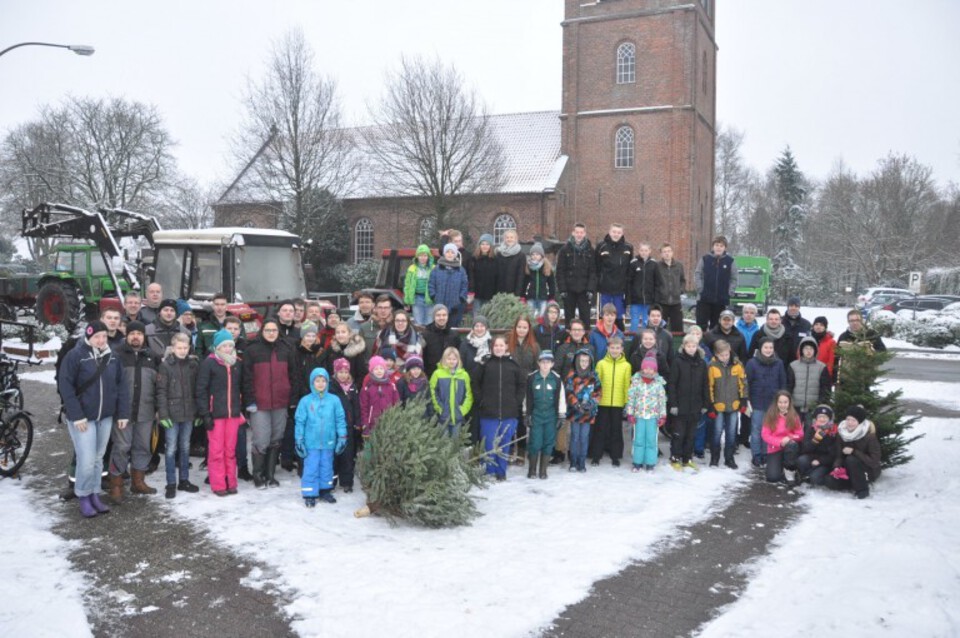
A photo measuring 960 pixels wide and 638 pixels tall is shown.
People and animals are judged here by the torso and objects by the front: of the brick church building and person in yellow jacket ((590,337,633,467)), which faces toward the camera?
the person in yellow jacket

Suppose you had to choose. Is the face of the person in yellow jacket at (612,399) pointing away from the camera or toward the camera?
toward the camera

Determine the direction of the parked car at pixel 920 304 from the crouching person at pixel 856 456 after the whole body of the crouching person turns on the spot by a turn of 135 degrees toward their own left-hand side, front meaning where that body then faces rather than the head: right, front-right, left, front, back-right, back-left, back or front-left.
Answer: left

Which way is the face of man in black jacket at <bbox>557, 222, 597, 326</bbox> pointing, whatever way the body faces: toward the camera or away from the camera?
toward the camera

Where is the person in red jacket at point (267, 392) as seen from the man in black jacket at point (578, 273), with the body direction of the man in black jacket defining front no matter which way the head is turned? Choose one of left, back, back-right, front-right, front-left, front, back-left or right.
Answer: front-right

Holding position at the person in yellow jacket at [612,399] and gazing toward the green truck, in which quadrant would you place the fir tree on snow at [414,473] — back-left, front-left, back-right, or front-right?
back-left

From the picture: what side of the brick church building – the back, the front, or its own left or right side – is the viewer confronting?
right

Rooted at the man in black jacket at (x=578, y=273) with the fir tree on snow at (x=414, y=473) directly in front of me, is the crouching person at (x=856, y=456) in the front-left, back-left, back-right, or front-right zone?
front-left

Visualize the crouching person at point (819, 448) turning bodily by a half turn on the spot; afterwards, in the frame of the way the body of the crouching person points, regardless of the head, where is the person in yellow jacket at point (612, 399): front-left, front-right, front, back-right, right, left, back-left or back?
left

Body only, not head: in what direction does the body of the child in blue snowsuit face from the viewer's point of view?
toward the camera

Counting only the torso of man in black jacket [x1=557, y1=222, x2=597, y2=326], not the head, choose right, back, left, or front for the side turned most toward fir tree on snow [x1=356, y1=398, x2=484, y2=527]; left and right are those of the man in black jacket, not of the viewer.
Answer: front

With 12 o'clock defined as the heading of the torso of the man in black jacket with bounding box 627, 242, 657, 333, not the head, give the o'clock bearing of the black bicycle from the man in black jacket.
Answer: The black bicycle is roughly at 2 o'clock from the man in black jacket.
